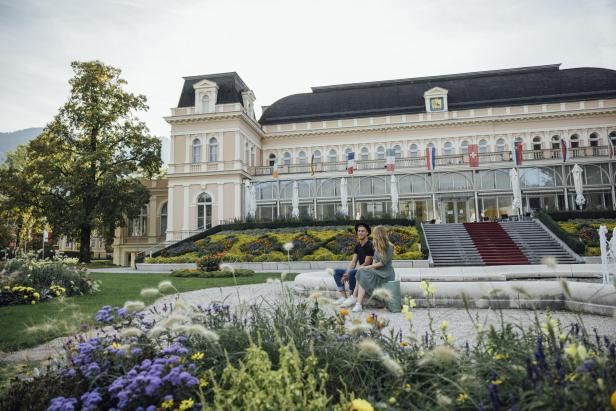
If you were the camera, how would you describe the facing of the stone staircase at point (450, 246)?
facing the viewer

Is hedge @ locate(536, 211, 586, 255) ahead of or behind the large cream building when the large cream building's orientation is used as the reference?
ahead

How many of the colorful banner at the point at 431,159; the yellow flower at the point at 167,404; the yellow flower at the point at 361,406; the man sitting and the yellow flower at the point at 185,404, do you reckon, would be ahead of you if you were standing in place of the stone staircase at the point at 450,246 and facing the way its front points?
4

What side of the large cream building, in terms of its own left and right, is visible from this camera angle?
front

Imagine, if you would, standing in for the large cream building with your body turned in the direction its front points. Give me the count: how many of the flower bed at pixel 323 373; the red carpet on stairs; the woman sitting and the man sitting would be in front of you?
4

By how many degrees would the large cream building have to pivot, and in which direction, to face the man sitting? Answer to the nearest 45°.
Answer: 0° — it already faces them

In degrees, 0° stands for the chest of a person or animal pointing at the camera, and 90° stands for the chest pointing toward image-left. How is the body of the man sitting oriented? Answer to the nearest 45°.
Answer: approximately 45°

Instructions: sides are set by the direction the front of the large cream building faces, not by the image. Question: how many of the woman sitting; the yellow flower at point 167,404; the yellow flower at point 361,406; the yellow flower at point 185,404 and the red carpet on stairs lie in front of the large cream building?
5

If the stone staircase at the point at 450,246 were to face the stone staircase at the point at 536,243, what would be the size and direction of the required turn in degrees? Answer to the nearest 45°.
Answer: approximately 90° to its left

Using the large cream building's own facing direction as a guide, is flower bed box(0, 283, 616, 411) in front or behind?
in front

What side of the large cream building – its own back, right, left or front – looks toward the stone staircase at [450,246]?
front

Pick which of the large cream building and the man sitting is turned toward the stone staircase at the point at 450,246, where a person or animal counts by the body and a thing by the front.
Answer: the large cream building

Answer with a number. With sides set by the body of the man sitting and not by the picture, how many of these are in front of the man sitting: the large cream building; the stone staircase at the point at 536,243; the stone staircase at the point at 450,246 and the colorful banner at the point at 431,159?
0

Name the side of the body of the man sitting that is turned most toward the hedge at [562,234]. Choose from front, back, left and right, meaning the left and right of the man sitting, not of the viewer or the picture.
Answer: back

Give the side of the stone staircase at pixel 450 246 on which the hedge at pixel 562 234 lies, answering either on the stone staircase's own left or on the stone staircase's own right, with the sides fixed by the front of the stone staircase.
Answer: on the stone staircase's own left
